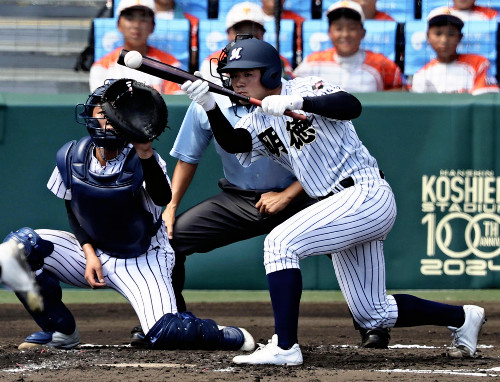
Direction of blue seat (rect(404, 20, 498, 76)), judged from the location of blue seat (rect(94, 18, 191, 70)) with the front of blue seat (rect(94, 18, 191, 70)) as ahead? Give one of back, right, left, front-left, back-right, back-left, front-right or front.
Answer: left

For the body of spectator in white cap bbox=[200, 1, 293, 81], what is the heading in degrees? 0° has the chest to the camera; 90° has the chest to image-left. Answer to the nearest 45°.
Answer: approximately 0°

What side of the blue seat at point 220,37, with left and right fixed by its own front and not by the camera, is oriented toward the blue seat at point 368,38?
left

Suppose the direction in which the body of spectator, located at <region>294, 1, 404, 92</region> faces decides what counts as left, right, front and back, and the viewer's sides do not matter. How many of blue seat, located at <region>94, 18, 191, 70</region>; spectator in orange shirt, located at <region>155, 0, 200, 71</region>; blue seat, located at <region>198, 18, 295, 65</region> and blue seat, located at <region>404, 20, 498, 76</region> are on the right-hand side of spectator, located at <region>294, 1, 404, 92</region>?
3

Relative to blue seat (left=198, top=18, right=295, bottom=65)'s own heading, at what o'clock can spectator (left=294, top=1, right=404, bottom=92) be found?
The spectator is roughly at 9 o'clock from the blue seat.

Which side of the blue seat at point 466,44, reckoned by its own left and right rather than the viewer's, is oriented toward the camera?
front

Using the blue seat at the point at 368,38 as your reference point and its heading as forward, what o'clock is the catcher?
The catcher is roughly at 1 o'clock from the blue seat.

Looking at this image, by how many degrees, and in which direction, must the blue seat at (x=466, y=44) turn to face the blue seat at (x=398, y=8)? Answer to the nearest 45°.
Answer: approximately 90° to its right
